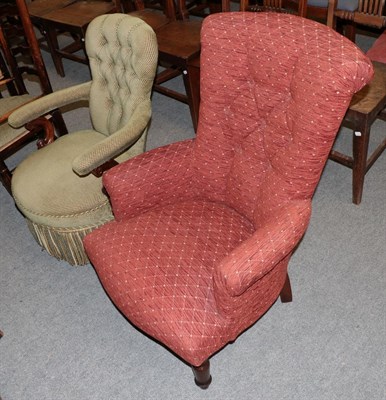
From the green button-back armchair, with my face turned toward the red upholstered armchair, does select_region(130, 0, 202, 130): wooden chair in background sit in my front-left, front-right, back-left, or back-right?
back-left

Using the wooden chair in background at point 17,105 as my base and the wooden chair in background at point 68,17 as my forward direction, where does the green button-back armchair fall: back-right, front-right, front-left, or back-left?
back-right

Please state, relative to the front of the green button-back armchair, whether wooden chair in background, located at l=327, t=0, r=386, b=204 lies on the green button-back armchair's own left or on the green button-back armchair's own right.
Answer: on the green button-back armchair's own left

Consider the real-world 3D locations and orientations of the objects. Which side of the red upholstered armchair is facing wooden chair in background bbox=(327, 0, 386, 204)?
back

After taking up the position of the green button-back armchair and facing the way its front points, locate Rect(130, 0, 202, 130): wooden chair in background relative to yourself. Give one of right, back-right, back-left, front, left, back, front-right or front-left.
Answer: back

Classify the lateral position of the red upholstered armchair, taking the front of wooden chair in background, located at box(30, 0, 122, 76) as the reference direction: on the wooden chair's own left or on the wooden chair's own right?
on the wooden chair's own left

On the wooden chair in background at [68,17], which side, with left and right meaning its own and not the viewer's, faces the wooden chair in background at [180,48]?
left

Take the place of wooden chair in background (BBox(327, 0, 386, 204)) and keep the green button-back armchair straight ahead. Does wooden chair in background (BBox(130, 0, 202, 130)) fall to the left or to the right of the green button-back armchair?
right

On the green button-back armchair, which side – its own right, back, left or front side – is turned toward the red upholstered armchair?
left

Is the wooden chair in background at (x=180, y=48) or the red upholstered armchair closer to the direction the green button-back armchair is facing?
the red upholstered armchair

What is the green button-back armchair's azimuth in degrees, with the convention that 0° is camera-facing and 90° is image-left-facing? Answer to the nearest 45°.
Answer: approximately 45°
